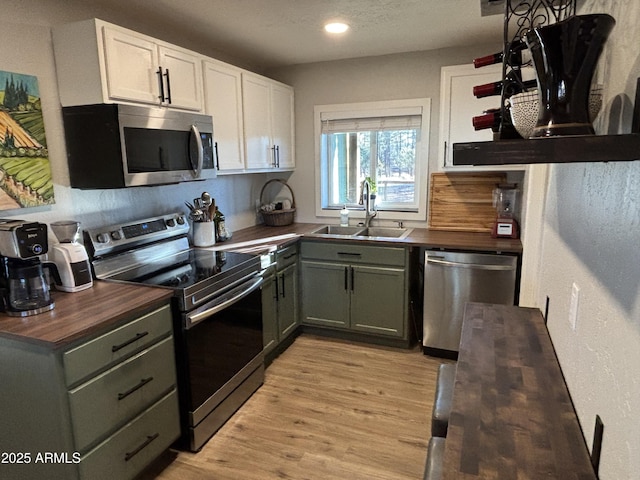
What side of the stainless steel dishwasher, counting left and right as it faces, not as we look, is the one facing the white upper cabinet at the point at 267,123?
right

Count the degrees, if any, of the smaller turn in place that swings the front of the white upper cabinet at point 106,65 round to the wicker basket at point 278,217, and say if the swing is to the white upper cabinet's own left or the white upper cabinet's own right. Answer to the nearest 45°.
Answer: approximately 90° to the white upper cabinet's own left

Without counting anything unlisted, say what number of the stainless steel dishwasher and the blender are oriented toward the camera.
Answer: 2

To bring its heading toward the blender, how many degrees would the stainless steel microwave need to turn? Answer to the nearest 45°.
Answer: approximately 45° to its left

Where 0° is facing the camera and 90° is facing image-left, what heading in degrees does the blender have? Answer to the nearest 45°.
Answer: approximately 0°

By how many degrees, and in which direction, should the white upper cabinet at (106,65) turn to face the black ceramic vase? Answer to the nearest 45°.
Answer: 0° — it already faces it
